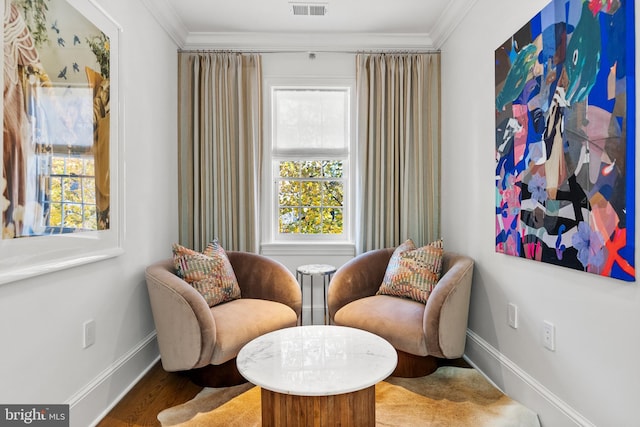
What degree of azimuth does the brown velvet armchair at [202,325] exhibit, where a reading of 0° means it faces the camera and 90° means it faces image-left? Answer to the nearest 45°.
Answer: approximately 315°

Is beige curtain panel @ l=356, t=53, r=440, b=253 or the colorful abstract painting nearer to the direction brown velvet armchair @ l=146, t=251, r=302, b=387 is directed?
the colorful abstract painting

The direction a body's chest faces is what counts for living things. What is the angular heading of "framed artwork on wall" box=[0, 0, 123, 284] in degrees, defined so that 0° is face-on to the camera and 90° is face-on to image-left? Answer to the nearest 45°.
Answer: approximately 315°

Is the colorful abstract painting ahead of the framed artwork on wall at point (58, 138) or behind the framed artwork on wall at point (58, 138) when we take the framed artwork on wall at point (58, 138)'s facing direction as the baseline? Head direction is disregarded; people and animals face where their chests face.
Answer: ahead

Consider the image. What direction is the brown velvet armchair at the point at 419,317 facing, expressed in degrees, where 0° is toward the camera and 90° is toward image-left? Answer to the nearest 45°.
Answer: approximately 45°

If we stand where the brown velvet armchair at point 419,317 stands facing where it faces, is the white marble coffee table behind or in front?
in front

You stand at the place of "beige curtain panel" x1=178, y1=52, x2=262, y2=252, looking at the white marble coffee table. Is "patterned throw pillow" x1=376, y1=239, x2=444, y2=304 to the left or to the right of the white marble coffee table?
left

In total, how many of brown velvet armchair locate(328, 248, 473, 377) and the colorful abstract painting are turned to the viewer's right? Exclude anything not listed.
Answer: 0
